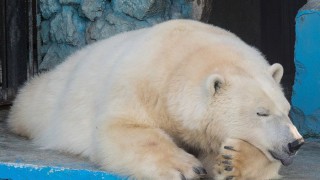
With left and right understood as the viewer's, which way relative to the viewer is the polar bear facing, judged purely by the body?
facing the viewer and to the right of the viewer
